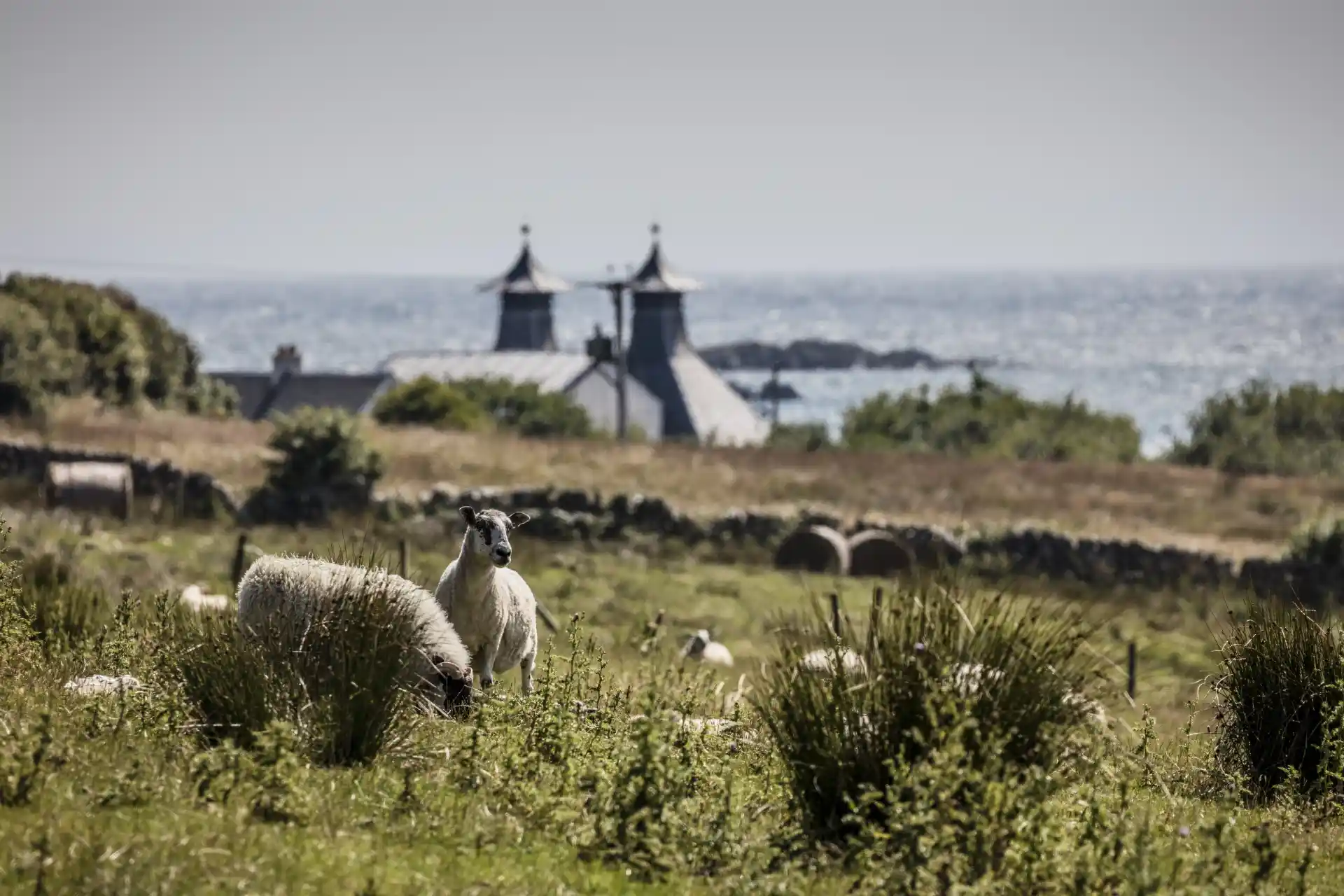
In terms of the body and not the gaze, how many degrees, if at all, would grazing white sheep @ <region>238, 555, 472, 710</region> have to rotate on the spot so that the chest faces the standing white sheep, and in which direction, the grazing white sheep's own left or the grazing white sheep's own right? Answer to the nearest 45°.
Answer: approximately 45° to the grazing white sheep's own left

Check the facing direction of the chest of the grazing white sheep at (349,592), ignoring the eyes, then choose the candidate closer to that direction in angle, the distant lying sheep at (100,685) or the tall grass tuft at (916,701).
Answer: the tall grass tuft

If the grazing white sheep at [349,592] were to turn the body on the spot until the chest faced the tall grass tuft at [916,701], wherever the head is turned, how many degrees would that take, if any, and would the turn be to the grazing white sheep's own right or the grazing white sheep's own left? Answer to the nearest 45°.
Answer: approximately 45° to the grazing white sheep's own right

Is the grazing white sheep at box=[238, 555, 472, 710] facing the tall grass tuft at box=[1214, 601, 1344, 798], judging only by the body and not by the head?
yes

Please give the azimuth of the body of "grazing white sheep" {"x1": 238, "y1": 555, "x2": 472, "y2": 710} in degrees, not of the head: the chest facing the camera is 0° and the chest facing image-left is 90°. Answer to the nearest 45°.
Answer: approximately 270°

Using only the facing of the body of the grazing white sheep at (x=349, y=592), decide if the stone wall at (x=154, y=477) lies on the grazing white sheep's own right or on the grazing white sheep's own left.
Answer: on the grazing white sheep's own left

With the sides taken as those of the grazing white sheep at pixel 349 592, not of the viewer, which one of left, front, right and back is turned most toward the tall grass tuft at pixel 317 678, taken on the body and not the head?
right

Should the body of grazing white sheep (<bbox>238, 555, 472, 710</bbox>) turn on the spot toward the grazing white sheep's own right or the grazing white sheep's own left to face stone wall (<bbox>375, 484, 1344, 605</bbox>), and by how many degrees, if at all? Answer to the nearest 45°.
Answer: approximately 45° to the grazing white sheep's own left

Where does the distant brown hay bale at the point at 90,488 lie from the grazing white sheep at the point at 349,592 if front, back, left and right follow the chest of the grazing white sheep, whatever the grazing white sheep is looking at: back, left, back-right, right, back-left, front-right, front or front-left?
left

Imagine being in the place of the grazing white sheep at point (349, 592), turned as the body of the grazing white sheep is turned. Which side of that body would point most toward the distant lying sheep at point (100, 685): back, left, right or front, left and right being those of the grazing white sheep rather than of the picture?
back

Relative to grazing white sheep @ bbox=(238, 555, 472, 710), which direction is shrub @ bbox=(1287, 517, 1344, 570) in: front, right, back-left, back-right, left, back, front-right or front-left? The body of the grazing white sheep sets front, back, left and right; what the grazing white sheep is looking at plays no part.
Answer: front-left

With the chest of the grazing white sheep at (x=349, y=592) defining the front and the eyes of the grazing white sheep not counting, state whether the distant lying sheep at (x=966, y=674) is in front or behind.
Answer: in front
